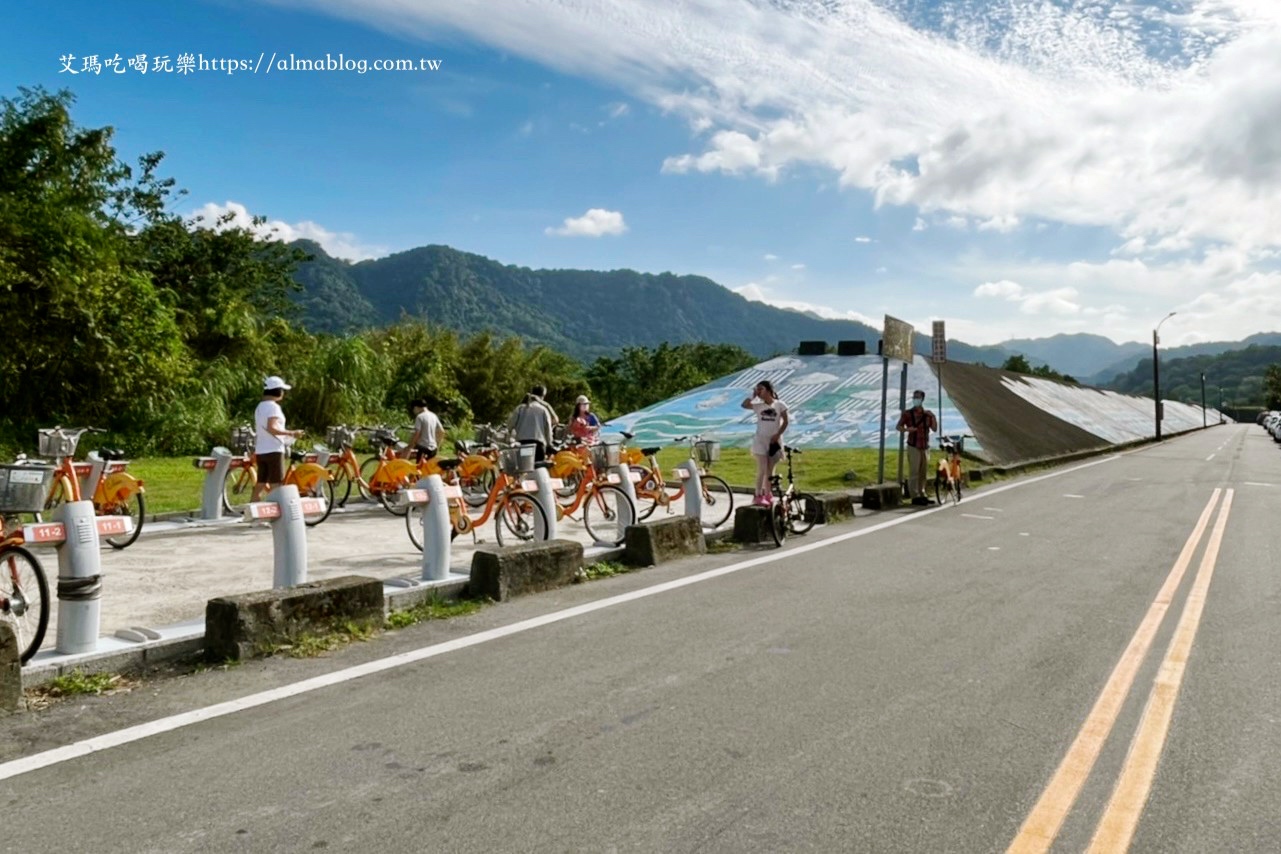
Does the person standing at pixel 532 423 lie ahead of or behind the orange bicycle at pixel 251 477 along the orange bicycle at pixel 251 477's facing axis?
behind

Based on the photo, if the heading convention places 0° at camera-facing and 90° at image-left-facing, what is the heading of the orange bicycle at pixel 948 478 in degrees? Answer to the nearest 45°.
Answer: approximately 0°

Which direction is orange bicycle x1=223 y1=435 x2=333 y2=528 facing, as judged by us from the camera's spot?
facing away from the viewer and to the left of the viewer

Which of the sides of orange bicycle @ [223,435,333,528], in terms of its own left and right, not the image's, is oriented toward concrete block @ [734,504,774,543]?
back

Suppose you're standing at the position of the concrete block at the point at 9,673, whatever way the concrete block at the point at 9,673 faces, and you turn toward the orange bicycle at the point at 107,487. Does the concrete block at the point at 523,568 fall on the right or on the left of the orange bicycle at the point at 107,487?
right

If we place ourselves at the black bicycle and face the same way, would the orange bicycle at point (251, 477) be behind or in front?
behind
